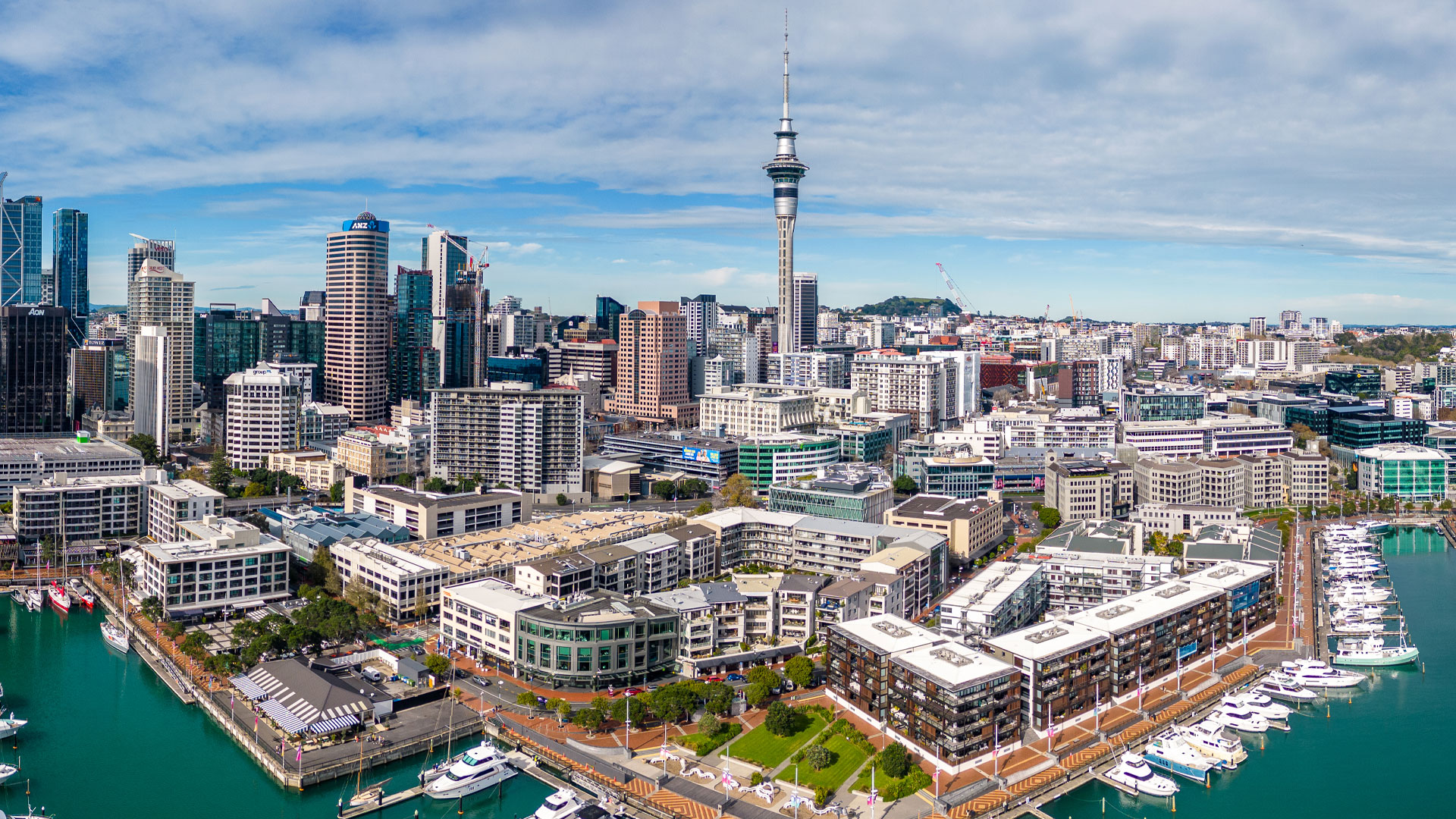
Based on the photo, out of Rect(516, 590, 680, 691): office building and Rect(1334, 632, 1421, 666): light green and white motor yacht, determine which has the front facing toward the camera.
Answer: the office building

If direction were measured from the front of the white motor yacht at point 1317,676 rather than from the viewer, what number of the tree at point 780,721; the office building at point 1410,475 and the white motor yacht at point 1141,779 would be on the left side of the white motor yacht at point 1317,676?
1

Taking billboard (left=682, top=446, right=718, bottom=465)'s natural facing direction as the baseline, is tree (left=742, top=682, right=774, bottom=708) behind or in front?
in front

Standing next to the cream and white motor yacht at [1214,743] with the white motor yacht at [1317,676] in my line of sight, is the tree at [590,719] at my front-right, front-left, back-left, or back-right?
back-left

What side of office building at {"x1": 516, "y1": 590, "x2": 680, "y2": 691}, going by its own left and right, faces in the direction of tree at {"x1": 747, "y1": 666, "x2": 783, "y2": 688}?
left

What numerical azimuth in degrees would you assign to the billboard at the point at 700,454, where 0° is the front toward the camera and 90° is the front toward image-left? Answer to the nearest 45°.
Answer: approximately 0°

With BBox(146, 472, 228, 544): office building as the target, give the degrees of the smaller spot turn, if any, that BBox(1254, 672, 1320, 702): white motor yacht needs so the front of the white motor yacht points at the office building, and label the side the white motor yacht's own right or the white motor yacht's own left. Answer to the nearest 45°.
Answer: approximately 135° to the white motor yacht's own right

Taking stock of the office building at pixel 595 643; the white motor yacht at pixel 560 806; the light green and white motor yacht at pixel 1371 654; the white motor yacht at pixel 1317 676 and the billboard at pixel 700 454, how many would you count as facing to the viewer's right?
2

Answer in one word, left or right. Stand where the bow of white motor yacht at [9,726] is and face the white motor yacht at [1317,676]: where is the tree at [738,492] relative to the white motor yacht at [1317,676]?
left

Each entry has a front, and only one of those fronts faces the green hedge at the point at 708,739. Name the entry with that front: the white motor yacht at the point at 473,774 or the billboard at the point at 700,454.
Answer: the billboard

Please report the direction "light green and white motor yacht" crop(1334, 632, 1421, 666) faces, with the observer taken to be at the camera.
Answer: facing to the right of the viewer

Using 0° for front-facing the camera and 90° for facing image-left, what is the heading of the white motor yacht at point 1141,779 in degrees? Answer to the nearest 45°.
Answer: approximately 315°

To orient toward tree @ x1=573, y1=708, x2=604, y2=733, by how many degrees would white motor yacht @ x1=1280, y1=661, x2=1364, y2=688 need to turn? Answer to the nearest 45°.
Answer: approximately 135° to its right

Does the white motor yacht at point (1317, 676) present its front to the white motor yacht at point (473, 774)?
no

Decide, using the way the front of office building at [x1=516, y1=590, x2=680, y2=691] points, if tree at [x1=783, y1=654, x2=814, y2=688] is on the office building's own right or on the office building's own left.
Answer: on the office building's own left

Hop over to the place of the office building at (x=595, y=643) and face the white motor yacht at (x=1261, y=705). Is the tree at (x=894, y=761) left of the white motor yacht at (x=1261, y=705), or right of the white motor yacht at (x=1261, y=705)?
right

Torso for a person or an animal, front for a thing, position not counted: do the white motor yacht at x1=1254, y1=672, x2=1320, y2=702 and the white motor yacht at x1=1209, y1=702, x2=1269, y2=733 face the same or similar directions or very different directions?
same or similar directions

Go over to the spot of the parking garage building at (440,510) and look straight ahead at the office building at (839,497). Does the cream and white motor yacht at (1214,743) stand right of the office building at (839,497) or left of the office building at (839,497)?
right

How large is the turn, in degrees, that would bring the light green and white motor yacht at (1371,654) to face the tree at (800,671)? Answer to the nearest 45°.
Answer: approximately 135° to its right

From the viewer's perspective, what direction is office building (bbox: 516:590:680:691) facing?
toward the camera
